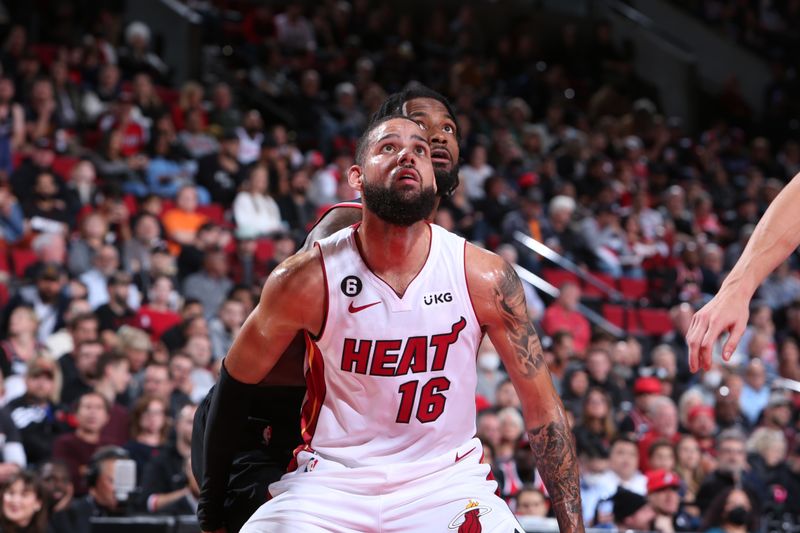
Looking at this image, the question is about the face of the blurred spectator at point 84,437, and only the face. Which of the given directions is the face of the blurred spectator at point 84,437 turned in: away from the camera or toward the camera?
toward the camera

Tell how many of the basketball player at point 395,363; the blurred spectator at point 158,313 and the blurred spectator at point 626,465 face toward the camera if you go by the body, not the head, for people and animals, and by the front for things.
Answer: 3

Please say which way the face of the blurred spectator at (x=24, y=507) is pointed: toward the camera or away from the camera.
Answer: toward the camera

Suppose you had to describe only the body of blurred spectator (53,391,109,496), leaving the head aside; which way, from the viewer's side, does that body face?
toward the camera

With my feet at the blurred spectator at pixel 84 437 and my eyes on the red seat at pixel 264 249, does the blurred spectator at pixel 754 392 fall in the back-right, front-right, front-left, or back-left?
front-right

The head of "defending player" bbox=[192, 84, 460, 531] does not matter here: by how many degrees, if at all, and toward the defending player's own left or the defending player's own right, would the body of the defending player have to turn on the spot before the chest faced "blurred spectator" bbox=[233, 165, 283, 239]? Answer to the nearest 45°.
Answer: approximately 135° to the defending player's own left

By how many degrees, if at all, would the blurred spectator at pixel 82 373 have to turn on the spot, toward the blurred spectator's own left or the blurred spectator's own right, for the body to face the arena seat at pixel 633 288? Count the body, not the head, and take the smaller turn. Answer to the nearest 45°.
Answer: approximately 90° to the blurred spectator's own left

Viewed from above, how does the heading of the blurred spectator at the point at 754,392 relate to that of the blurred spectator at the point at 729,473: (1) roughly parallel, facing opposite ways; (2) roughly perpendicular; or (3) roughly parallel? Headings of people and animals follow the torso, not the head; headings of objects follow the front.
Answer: roughly parallel

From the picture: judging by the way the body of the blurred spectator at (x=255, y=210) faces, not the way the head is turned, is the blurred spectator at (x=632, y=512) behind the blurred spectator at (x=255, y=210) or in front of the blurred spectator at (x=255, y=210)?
in front

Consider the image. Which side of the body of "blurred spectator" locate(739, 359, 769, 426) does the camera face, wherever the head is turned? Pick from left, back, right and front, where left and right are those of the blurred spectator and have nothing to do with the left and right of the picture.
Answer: front

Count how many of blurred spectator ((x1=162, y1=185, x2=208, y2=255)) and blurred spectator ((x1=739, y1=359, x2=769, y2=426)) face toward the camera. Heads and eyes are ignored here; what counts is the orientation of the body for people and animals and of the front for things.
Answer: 2

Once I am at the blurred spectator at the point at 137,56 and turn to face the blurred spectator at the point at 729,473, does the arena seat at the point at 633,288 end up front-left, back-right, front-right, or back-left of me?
front-left

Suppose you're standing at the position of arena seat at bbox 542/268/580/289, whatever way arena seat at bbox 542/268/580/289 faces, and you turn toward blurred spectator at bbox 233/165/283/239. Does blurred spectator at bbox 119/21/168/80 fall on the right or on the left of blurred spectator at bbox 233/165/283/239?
right

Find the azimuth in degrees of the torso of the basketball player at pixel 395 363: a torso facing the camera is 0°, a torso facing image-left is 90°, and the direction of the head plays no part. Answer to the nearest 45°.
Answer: approximately 0°

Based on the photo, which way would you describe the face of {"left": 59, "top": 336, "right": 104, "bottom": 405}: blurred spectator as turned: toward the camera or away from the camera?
toward the camera

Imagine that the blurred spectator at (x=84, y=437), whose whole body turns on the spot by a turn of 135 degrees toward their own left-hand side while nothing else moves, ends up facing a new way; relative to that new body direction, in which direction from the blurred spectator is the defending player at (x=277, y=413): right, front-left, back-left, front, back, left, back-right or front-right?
back-right

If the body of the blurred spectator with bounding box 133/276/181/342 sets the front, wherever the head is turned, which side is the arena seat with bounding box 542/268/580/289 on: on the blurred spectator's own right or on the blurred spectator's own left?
on the blurred spectator's own left

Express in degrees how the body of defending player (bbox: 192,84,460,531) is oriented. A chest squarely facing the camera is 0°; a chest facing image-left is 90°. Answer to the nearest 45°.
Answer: approximately 315°

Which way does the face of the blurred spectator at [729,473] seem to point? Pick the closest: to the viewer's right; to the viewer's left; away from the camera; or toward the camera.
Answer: toward the camera
